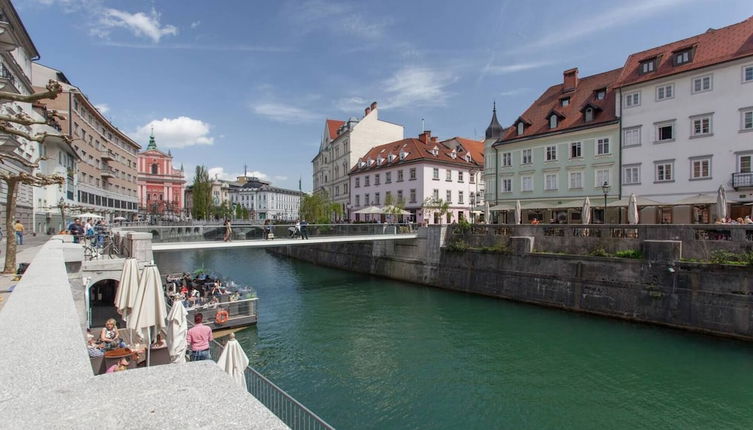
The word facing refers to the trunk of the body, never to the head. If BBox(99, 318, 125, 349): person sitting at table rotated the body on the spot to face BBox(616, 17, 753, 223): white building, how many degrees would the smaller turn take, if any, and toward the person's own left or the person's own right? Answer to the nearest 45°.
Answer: approximately 90° to the person's own left

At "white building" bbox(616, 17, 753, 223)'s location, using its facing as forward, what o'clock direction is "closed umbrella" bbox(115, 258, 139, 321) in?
The closed umbrella is roughly at 11 o'clock from the white building.

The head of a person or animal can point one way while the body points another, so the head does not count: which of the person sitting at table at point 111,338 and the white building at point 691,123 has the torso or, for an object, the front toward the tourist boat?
the white building

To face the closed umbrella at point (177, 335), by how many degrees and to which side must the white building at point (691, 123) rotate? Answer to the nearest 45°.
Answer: approximately 45° to its left

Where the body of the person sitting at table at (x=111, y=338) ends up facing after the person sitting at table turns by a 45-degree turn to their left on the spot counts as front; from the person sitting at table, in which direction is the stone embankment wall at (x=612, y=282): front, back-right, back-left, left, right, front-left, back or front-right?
front-left

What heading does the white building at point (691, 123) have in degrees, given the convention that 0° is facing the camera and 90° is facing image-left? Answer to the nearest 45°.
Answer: approximately 45°

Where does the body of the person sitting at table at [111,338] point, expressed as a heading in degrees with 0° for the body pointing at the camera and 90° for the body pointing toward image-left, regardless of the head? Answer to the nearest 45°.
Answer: approximately 0°
